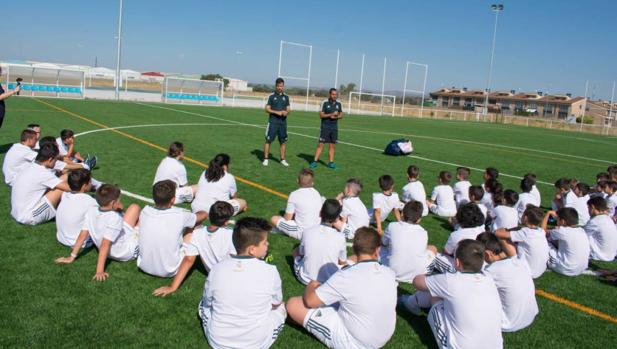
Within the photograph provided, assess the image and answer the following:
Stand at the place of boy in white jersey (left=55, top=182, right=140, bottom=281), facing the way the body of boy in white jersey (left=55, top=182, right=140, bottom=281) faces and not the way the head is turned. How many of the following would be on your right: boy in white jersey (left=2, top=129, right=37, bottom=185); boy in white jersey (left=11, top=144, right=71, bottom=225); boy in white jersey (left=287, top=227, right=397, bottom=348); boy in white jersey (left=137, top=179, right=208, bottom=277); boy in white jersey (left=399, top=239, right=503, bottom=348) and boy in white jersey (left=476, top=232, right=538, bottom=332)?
4

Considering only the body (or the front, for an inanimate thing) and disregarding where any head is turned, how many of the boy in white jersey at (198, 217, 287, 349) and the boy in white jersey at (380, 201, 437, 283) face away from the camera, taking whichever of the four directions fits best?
2

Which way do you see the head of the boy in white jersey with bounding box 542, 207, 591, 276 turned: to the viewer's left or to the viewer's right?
to the viewer's left

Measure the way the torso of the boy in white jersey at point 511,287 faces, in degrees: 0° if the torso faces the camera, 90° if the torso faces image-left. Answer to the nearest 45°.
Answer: approximately 135°

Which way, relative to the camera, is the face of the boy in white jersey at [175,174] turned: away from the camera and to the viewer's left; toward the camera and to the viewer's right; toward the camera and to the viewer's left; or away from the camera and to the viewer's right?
away from the camera and to the viewer's right

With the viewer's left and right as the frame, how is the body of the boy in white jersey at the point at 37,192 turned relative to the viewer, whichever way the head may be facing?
facing away from the viewer and to the right of the viewer

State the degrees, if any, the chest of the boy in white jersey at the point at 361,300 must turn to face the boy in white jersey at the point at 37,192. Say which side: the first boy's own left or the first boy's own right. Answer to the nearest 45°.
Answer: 0° — they already face them

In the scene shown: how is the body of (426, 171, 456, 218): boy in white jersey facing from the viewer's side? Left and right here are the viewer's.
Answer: facing away from the viewer and to the left of the viewer

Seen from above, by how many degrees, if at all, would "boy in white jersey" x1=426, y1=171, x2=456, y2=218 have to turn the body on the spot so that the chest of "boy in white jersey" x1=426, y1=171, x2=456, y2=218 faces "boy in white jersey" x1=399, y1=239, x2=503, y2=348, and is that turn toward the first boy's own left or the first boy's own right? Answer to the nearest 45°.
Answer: approximately 135° to the first boy's own left

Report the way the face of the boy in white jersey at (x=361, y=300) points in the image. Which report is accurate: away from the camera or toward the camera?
away from the camera

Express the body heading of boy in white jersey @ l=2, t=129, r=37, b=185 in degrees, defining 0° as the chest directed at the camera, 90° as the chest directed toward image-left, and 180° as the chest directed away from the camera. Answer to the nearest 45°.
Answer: approximately 225°

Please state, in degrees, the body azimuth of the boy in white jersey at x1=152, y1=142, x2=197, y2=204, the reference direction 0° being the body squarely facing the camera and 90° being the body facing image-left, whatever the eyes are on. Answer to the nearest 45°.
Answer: approximately 225°

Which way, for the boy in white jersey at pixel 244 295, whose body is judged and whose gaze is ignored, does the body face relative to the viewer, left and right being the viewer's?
facing away from the viewer

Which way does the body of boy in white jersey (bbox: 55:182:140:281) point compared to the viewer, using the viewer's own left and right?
facing away from the viewer and to the right of the viewer

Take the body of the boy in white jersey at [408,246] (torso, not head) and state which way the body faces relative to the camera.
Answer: away from the camera
